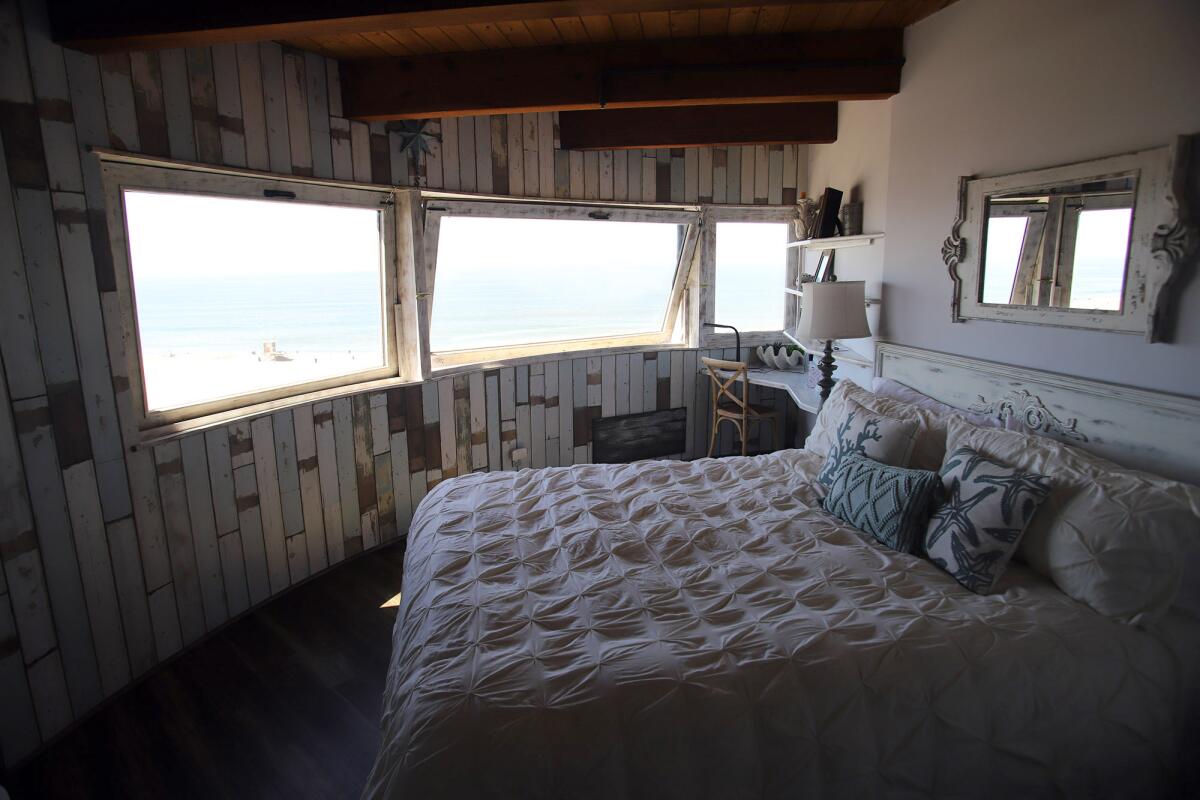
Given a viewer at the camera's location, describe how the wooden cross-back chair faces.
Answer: facing away from the viewer and to the right of the viewer

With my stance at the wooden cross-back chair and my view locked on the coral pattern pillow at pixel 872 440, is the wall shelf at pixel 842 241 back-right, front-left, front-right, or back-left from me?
front-left

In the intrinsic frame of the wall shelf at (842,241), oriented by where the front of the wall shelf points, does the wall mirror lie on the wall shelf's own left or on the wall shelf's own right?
on the wall shelf's own left

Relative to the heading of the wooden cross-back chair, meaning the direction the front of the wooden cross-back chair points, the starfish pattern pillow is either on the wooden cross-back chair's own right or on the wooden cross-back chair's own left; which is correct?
on the wooden cross-back chair's own right

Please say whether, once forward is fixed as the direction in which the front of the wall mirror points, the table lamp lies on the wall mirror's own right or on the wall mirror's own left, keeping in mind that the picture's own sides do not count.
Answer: on the wall mirror's own right

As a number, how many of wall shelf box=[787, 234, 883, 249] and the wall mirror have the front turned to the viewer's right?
0

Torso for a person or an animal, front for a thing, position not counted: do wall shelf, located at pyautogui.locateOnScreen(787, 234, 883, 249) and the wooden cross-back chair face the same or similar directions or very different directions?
very different directions

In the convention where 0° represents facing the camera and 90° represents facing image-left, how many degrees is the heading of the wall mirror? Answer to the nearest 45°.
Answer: approximately 45°

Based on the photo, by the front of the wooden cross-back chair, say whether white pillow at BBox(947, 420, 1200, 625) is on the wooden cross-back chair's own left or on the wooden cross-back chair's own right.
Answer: on the wooden cross-back chair's own right

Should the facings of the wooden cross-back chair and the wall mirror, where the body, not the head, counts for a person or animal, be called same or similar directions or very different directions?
very different directions
